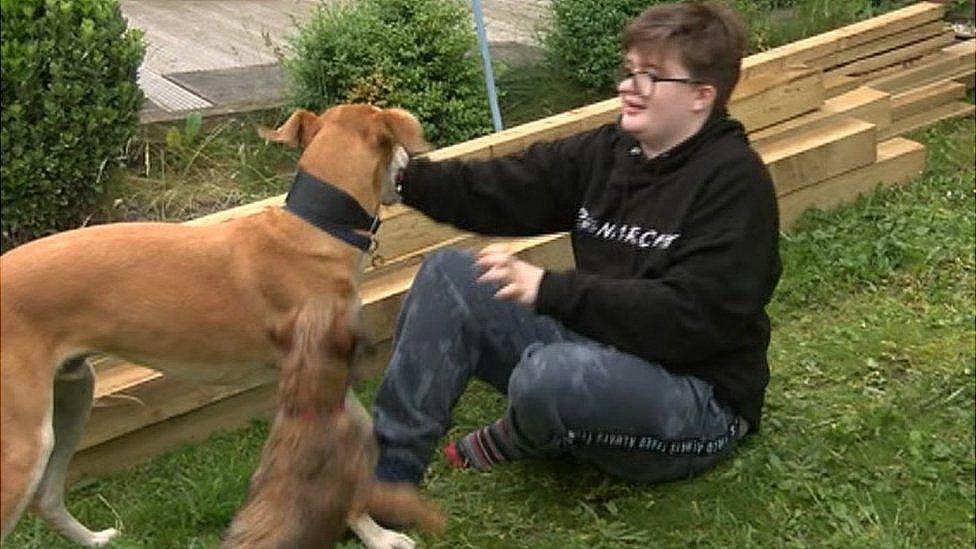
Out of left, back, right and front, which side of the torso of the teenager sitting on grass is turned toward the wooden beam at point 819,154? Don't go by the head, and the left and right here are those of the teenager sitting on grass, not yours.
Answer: back

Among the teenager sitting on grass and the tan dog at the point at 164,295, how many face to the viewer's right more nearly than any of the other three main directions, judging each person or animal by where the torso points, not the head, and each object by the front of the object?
1

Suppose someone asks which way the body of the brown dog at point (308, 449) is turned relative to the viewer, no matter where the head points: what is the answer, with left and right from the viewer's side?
facing away from the viewer and to the right of the viewer

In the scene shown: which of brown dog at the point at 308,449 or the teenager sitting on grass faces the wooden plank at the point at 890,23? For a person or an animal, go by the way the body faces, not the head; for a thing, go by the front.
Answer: the brown dog

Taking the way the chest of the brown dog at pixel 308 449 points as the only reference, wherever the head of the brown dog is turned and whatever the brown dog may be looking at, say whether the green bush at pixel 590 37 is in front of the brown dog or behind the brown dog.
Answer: in front

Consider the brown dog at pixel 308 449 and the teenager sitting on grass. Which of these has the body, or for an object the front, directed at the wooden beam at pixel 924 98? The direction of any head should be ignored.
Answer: the brown dog

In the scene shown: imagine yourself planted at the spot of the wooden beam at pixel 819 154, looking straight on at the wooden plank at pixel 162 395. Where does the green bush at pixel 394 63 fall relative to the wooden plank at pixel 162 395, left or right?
right

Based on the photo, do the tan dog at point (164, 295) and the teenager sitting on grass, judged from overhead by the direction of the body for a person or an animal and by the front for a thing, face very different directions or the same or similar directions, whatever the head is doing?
very different directions

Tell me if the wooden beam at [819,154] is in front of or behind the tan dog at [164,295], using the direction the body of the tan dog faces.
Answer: in front

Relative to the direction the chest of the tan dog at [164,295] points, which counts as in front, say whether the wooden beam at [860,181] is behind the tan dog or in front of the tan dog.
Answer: in front

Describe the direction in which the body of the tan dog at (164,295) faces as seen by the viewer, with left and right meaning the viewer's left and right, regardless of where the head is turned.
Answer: facing to the right of the viewer

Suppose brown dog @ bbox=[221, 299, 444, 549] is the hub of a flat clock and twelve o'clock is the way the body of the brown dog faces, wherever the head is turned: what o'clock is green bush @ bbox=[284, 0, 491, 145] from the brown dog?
The green bush is roughly at 11 o'clock from the brown dog.

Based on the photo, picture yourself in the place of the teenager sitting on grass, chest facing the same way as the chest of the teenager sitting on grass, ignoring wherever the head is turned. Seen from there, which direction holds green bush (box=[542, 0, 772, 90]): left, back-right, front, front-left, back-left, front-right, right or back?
back-right
